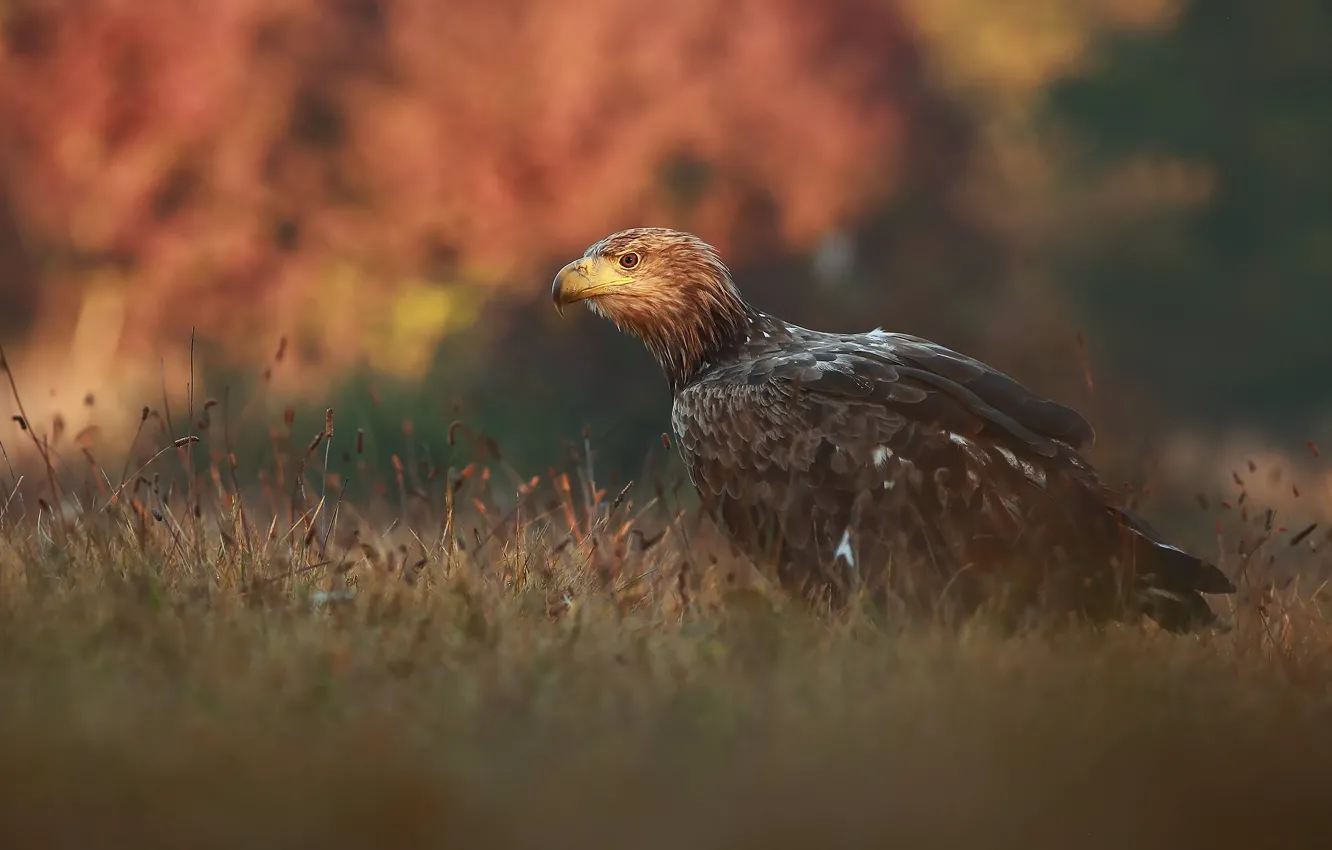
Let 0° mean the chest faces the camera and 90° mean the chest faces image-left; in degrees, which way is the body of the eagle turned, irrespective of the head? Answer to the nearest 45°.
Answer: approximately 90°
